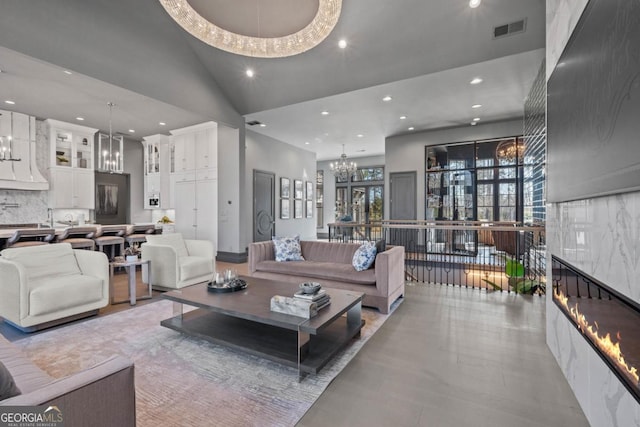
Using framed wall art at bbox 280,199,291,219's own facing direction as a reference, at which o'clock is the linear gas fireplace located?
The linear gas fireplace is roughly at 1 o'clock from the framed wall art.

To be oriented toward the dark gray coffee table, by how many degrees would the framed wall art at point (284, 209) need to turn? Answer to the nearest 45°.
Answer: approximately 45° to its right

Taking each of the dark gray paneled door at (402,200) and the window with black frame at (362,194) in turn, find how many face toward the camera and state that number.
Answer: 2

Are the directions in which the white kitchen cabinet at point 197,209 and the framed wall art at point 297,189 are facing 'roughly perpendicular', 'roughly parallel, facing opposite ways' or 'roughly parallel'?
roughly perpendicular

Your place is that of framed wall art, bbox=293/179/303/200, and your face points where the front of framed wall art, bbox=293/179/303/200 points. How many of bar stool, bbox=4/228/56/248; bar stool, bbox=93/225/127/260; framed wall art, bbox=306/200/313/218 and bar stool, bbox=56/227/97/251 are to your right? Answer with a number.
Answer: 3

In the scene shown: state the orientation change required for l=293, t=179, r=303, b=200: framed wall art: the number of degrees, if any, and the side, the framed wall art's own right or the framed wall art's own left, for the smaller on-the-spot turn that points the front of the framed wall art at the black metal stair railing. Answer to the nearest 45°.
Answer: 0° — it already faces it

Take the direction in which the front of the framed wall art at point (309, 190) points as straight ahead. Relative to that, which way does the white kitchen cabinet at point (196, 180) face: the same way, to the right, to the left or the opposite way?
to the right

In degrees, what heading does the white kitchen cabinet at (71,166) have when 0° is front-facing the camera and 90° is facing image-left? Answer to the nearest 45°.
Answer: approximately 315°

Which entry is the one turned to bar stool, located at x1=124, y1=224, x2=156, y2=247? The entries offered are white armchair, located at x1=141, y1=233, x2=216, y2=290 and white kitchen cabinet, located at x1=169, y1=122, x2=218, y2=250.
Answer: the white kitchen cabinet

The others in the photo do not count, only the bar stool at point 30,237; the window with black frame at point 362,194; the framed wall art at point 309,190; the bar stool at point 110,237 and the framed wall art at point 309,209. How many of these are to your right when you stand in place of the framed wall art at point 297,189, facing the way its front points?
2
